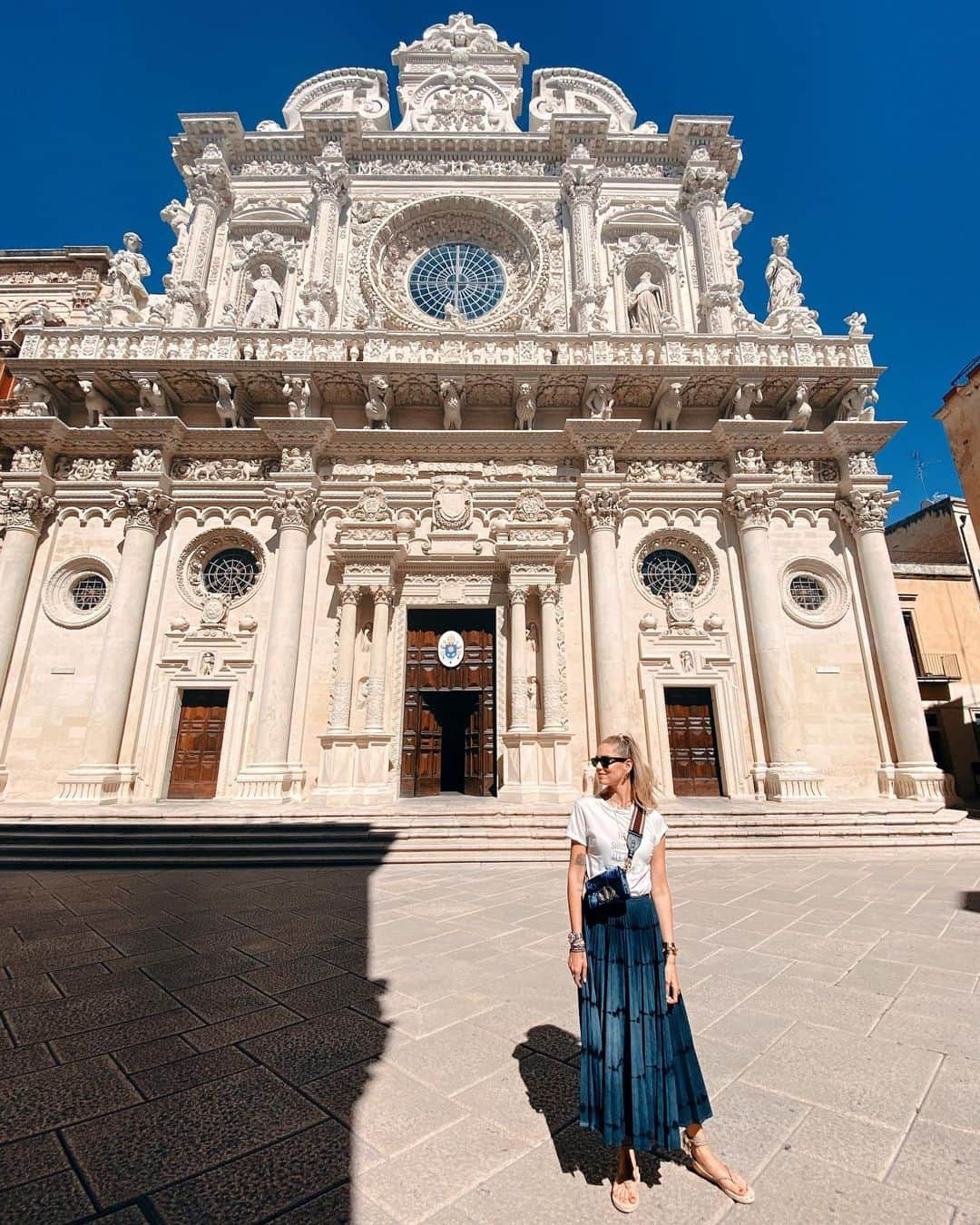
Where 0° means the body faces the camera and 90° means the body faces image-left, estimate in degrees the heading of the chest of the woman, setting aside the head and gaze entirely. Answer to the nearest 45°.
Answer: approximately 0°

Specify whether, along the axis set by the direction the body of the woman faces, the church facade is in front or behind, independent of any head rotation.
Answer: behind

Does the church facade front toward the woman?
yes

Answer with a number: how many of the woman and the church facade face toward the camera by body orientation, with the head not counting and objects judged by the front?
2
